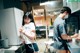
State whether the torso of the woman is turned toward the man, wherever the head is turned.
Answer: no

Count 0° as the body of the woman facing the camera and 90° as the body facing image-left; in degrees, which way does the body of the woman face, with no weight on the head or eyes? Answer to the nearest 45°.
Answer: approximately 45°
